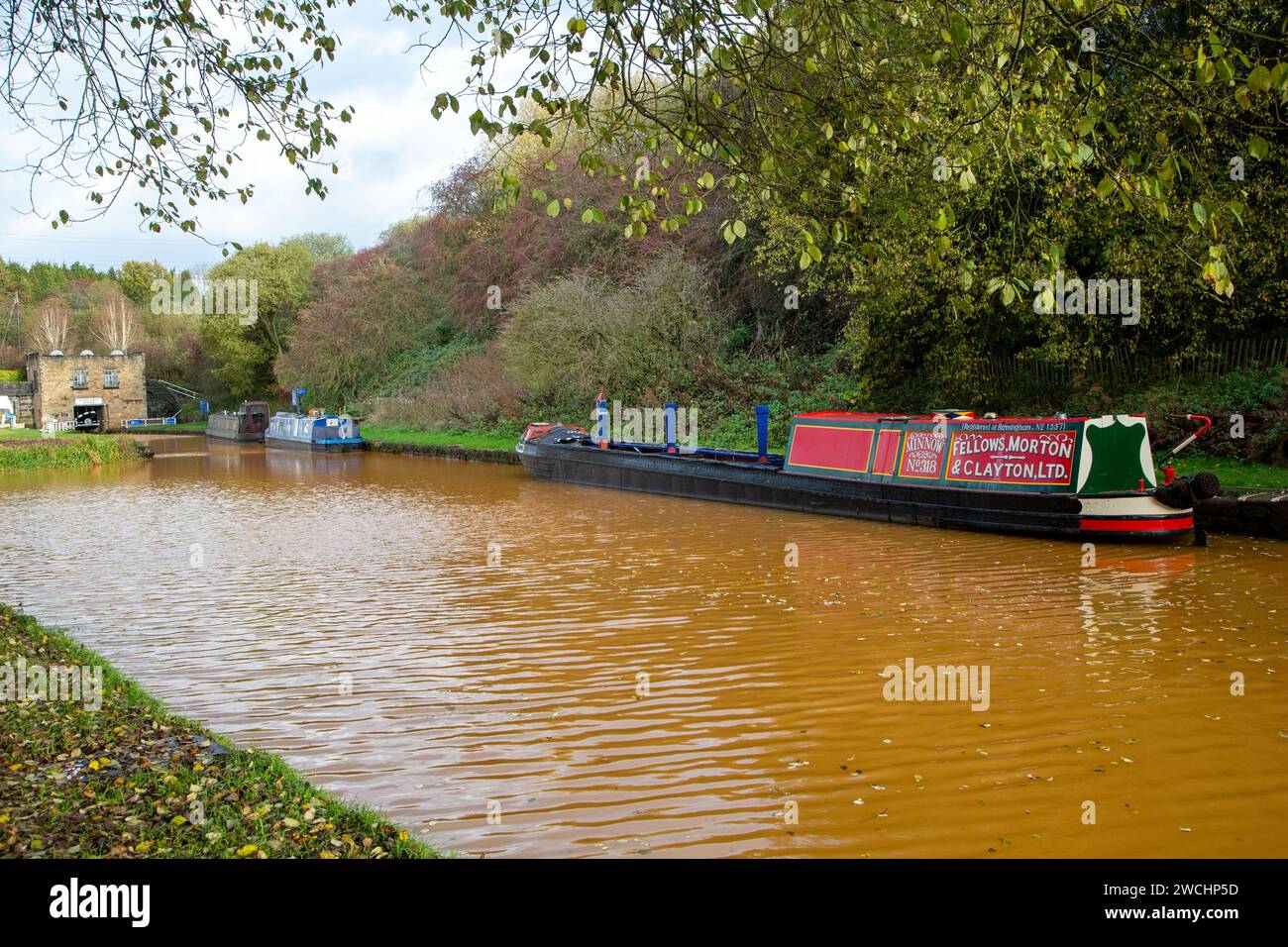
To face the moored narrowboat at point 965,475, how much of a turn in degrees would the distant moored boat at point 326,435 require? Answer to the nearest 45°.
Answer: approximately 45° to its right

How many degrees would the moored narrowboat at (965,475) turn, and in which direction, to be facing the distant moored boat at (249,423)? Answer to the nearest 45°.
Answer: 0° — it already faces it

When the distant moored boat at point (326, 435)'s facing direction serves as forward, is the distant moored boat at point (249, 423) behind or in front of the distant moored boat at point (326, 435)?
behind

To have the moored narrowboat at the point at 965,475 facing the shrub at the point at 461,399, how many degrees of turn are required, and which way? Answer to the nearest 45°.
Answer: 0° — it already faces it

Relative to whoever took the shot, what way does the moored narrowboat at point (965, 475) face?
facing away from the viewer and to the left of the viewer
